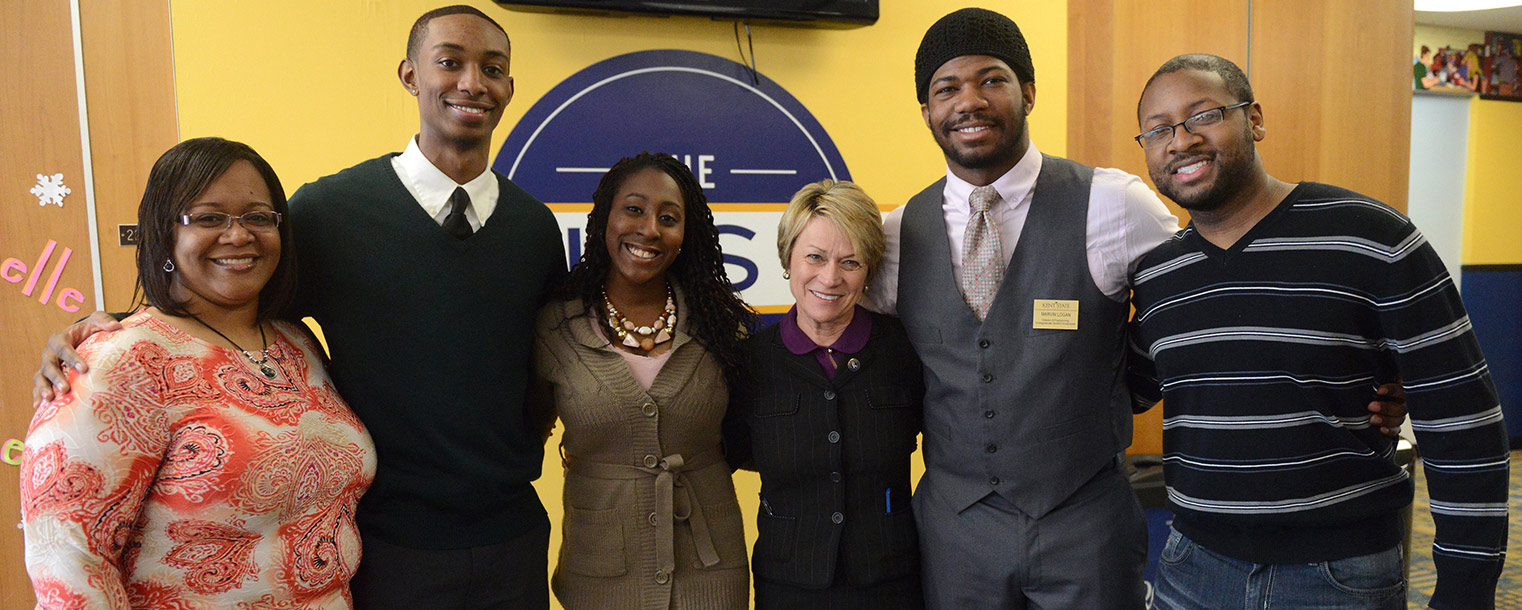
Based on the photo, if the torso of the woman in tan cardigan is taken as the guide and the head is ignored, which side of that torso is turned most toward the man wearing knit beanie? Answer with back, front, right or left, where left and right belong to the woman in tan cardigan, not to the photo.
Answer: left

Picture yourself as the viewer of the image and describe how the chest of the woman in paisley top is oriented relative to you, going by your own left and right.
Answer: facing the viewer and to the right of the viewer

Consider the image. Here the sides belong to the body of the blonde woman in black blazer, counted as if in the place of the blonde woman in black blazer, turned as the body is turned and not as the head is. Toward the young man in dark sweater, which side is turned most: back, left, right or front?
right

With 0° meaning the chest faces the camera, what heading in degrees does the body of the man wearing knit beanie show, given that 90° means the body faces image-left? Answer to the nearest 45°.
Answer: approximately 0°
